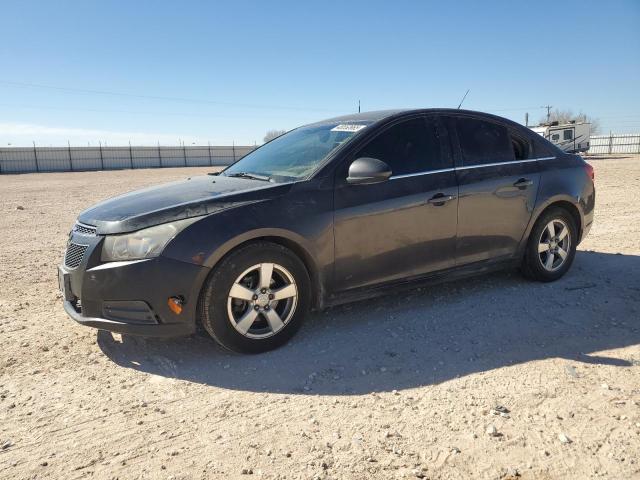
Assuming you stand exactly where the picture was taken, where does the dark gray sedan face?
facing the viewer and to the left of the viewer

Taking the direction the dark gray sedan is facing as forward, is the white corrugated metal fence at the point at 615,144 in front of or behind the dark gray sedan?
behind

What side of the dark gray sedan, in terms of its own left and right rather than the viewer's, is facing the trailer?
back
